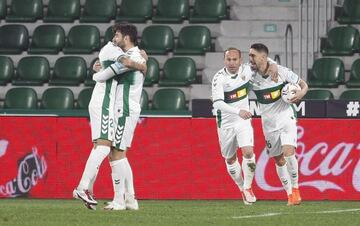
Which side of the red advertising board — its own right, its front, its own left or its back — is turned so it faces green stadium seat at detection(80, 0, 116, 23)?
back

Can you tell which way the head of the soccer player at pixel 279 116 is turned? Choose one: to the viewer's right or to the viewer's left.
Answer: to the viewer's left

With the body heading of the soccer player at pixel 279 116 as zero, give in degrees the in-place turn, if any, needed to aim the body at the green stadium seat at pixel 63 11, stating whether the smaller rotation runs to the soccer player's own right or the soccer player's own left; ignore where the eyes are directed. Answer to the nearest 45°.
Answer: approximately 90° to the soccer player's own right

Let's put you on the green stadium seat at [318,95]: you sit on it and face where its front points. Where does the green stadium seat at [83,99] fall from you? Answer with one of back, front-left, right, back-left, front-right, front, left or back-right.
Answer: right

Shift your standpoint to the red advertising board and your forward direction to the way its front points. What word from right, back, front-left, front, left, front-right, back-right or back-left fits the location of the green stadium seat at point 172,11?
back

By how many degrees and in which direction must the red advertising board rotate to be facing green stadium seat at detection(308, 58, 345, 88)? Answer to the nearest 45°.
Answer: approximately 135° to its left
